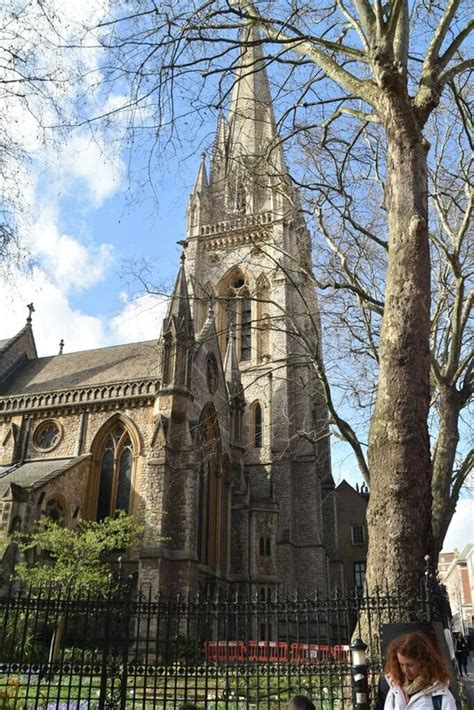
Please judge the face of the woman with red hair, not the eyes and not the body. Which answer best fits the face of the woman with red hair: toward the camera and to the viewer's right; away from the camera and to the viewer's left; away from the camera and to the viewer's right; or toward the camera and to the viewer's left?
toward the camera and to the viewer's left

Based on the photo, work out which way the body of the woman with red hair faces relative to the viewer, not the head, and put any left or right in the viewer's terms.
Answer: facing the viewer and to the left of the viewer

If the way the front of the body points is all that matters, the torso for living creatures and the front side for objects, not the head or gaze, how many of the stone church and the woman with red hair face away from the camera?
0

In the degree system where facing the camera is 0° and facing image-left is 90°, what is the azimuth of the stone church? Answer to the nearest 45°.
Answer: approximately 315°

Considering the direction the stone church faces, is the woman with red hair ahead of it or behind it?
ahead

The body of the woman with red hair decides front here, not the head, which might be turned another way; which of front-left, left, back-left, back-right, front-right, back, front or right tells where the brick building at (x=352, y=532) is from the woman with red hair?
back-right

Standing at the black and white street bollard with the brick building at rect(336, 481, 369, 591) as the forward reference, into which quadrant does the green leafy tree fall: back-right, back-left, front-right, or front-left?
front-left

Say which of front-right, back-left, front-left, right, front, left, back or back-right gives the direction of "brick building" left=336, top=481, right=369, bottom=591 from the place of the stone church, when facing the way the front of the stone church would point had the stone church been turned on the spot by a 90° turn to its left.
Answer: front
